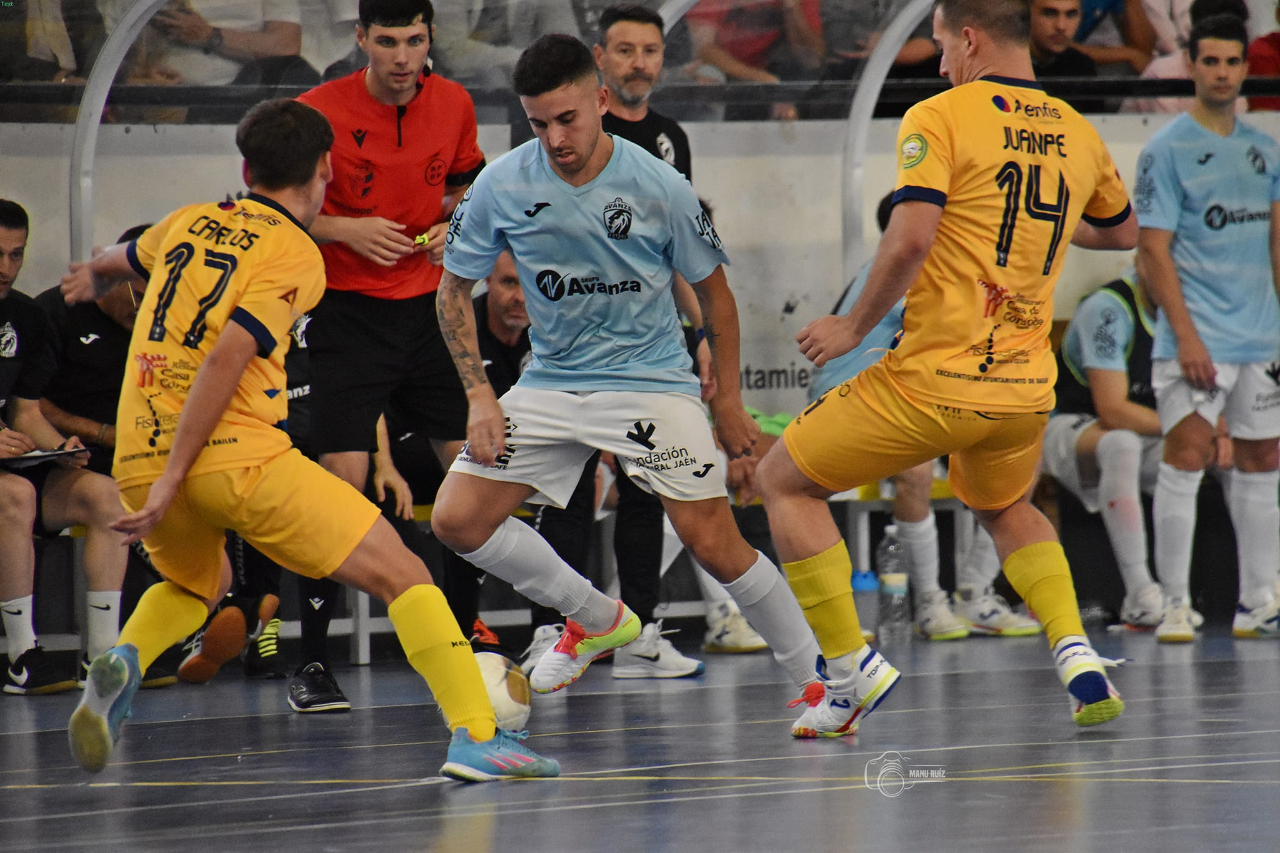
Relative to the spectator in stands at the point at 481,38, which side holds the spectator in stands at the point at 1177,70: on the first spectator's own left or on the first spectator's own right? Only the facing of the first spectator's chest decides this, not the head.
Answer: on the first spectator's own left

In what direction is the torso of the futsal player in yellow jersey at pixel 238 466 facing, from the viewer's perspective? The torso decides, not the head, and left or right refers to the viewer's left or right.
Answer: facing away from the viewer and to the right of the viewer

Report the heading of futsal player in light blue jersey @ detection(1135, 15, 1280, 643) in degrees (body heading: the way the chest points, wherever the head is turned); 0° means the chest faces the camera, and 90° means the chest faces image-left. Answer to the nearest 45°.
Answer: approximately 0°

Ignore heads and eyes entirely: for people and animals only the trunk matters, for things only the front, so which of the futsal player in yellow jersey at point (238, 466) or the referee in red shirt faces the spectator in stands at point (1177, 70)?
the futsal player in yellow jersey

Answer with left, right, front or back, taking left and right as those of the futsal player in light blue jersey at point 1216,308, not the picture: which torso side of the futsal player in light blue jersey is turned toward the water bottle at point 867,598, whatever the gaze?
right

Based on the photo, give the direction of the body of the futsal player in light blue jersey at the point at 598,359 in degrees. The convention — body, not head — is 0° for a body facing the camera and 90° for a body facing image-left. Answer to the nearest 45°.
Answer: approximately 0°

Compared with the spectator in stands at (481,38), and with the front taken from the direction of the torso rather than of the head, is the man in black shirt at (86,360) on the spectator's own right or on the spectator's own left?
on the spectator's own right

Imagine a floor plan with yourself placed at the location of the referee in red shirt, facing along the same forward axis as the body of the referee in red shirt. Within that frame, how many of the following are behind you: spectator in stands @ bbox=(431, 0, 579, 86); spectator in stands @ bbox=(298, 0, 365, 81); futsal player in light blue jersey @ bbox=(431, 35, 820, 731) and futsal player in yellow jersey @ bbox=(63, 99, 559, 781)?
2

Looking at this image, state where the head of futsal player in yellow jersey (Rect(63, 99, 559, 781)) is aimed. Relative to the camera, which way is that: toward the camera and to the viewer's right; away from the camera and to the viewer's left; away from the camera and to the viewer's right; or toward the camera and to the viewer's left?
away from the camera and to the viewer's right

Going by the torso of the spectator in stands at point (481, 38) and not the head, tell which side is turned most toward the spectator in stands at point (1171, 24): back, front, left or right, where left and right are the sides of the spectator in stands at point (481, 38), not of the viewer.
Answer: left
